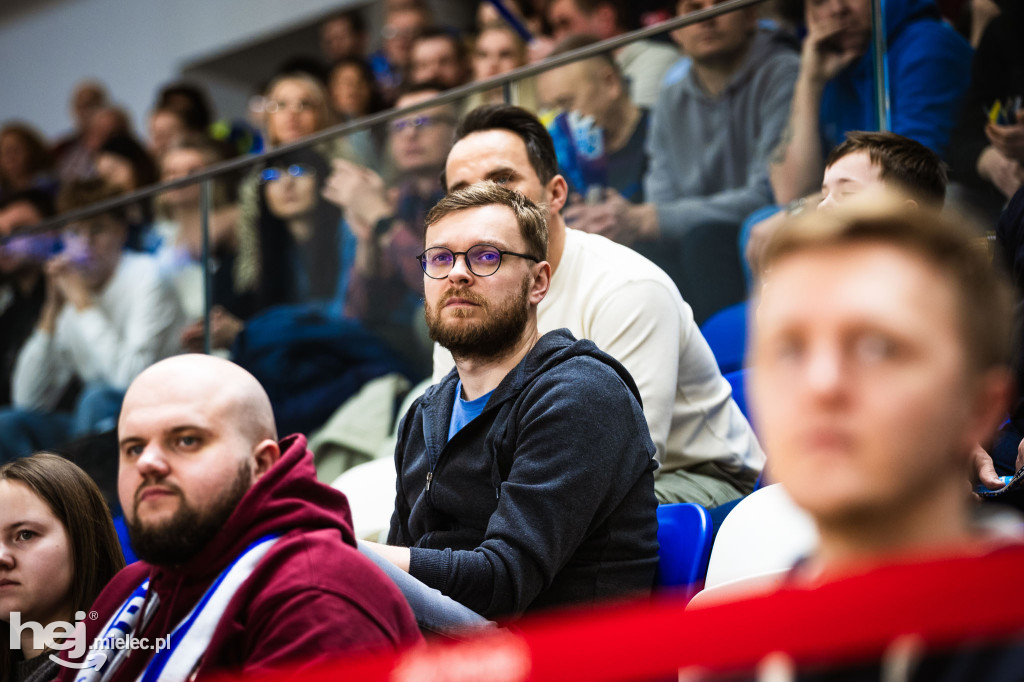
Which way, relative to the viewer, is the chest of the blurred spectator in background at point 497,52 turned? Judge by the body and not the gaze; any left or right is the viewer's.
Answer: facing the viewer and to the left of the viewer

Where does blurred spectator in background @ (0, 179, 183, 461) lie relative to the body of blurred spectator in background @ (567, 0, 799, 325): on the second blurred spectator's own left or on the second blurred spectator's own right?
on the second blurred spectator's own right

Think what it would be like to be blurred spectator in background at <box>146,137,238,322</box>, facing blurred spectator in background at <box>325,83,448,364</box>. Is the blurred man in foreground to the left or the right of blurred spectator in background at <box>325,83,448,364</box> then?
right

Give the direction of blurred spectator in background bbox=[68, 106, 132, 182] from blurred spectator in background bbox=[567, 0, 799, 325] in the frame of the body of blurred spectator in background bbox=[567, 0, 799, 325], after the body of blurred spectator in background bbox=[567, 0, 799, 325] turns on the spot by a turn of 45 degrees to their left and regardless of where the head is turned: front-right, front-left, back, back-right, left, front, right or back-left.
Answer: back-right

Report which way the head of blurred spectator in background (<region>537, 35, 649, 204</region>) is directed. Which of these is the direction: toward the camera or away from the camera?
toward the camera

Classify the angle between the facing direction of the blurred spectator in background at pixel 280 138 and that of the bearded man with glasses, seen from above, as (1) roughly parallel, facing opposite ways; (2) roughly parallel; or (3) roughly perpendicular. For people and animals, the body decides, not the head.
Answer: roughly parallel

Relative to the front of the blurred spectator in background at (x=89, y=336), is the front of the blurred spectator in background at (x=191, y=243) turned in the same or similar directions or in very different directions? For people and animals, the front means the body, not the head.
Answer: same or similar directions

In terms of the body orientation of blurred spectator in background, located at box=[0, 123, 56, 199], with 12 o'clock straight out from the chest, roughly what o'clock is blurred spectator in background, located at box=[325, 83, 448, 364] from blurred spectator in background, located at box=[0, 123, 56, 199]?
blurred spectator in background, located at box=[325, 83, 448, 364] is roughly at 10 o'clock from blurred spectator in background, located at box=[0, 123, 56, 199].

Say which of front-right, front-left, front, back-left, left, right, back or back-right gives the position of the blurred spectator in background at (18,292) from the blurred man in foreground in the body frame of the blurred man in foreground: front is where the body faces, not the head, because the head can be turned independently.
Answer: right

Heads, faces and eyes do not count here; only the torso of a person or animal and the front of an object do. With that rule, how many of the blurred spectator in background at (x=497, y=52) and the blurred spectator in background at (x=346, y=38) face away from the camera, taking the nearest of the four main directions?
0

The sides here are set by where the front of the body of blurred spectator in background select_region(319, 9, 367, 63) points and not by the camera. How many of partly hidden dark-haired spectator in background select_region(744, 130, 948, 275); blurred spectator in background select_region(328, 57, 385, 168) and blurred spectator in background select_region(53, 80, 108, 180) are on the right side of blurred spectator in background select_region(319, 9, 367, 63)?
1

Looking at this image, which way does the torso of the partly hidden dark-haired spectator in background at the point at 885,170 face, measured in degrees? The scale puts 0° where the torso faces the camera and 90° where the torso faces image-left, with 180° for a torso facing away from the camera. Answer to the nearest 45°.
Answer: approximately 45°

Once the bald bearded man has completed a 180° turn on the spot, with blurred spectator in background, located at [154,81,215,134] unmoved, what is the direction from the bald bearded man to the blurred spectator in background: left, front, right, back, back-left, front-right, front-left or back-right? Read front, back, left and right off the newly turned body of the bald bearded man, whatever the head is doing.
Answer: front-left

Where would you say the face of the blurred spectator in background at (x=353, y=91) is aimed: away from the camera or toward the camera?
toward the camera

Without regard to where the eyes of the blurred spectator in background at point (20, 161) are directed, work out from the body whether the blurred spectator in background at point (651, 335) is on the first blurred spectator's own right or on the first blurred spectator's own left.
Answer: on the first blurred spectator's own left

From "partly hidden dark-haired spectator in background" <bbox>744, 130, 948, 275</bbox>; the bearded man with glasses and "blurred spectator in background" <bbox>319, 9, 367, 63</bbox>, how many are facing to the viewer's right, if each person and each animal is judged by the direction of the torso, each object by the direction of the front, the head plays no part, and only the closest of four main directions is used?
0

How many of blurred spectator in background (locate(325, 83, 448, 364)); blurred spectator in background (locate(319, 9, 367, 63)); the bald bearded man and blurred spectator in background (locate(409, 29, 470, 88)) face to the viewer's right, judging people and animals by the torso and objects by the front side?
0

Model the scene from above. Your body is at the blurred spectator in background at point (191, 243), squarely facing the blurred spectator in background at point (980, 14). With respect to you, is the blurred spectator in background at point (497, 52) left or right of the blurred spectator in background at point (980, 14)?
left

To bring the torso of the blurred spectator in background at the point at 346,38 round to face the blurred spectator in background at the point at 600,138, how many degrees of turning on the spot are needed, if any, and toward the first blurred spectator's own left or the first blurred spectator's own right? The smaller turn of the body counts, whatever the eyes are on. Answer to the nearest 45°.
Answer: approximately 45° to the first blurred spectator's own left

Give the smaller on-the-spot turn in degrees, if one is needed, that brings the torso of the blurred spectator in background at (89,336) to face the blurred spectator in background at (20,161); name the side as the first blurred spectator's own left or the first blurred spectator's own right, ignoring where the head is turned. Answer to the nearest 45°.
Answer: approximately 135° to the first blurred spectator's own right
